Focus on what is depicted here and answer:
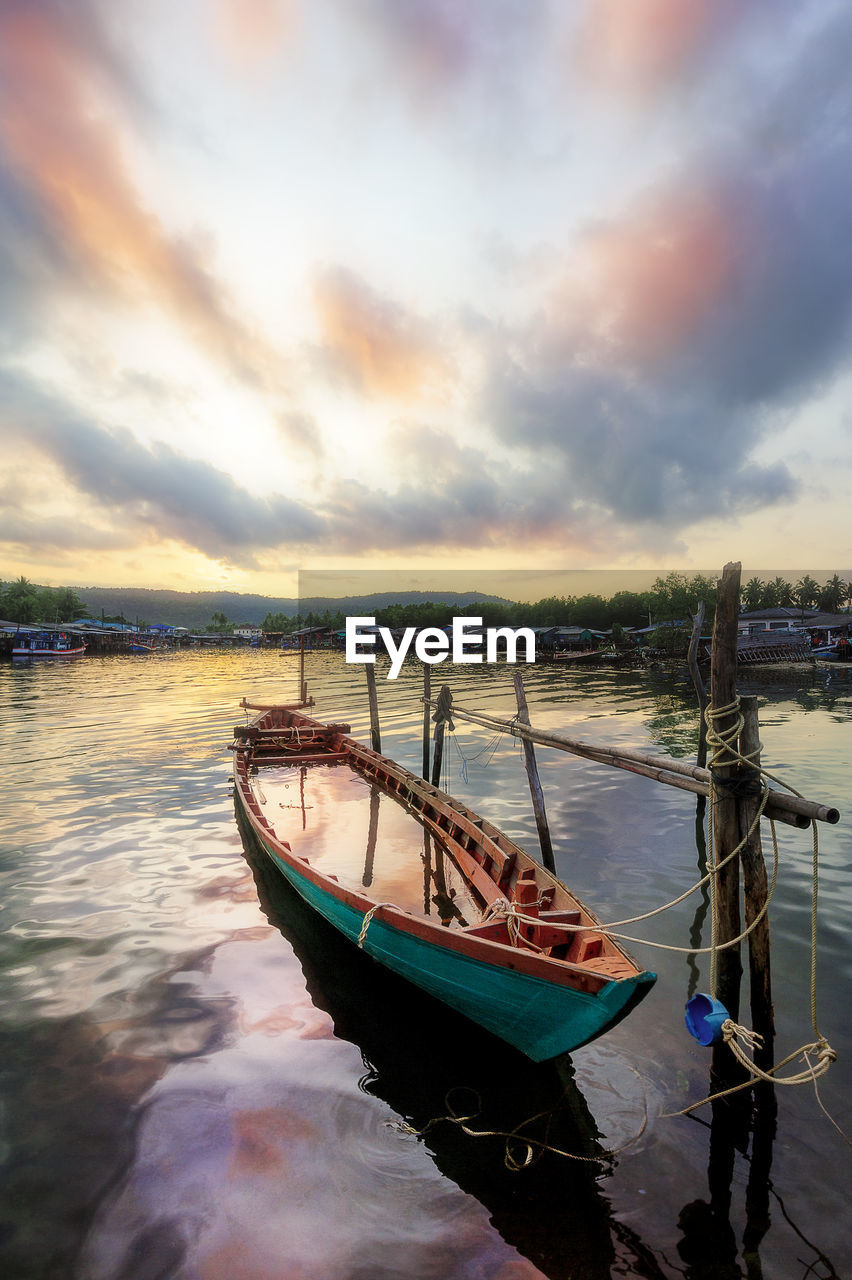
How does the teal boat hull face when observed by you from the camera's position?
facing the viewer and to the right of the viewer

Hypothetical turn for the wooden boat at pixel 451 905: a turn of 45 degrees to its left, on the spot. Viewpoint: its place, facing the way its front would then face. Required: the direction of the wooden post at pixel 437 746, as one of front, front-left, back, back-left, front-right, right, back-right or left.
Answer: left

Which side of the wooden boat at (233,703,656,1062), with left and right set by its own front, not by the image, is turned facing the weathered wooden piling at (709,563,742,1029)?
front

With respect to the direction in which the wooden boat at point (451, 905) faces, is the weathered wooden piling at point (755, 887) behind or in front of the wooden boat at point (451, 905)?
in front

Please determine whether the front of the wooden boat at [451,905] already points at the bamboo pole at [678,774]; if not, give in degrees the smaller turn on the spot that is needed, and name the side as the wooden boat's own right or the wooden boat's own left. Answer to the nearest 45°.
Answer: approximately 45° to the wooden boat's own left

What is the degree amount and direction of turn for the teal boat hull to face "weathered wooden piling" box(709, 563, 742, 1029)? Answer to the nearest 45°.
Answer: approximately 45° to its left

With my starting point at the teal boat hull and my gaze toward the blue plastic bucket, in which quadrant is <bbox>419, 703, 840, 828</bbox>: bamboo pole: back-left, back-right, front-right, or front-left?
front-left

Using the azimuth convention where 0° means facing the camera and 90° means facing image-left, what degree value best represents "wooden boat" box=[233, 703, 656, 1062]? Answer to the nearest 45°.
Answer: approximately 315°
